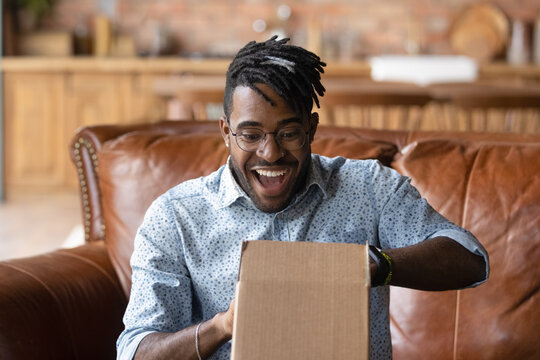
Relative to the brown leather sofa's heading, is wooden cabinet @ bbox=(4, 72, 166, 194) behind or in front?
behind

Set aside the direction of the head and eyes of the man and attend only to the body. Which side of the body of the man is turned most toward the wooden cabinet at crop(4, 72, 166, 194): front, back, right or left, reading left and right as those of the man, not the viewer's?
back

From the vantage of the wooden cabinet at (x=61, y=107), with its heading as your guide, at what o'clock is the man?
The man is roughly at 12 o'clock from the wooden cabinet.

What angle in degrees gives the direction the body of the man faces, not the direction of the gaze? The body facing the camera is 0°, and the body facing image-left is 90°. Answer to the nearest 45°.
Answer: approximately 0°

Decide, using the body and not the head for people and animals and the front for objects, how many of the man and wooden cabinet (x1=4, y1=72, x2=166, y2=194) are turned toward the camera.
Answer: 2

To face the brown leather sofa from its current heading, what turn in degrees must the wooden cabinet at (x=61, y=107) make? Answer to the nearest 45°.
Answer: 0° — it already faces it
